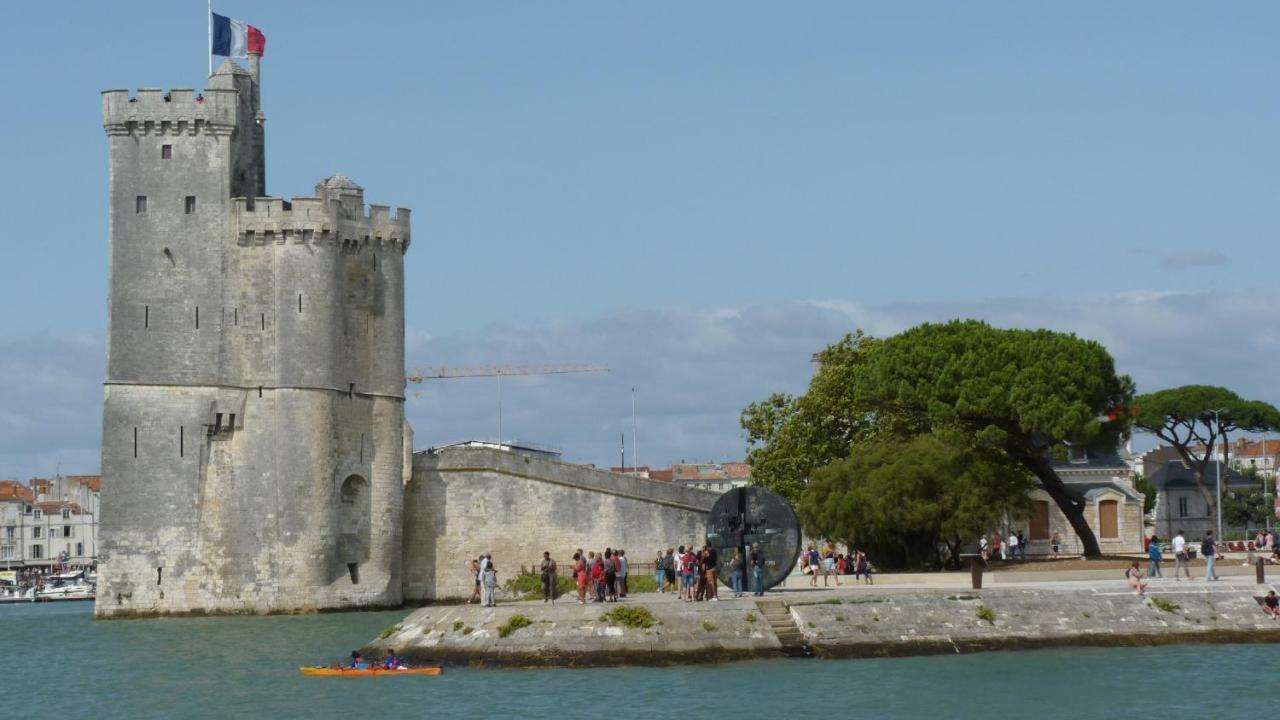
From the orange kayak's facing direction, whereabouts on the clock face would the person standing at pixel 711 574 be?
The person standing is roughly at 6 o'clock from the orange kayak.

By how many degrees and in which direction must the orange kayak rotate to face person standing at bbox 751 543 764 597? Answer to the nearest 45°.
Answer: approximately 180°

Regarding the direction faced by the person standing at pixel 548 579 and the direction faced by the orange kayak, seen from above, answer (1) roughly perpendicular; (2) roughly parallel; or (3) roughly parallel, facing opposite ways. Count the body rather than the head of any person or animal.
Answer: roughly perpendicular

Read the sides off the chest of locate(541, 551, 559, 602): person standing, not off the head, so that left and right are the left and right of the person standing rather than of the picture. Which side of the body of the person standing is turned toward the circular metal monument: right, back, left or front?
left

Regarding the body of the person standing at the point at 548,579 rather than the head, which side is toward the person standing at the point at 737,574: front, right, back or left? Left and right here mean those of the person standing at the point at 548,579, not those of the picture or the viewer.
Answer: left

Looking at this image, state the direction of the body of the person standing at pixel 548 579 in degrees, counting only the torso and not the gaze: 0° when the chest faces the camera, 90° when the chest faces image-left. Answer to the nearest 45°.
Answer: approximately 0°

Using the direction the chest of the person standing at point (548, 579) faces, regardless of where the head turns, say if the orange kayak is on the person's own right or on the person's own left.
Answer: on the person's own right

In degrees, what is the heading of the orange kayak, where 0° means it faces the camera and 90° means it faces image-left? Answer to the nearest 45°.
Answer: approximately 90°

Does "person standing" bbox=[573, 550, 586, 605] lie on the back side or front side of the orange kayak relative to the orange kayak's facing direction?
on the back side
